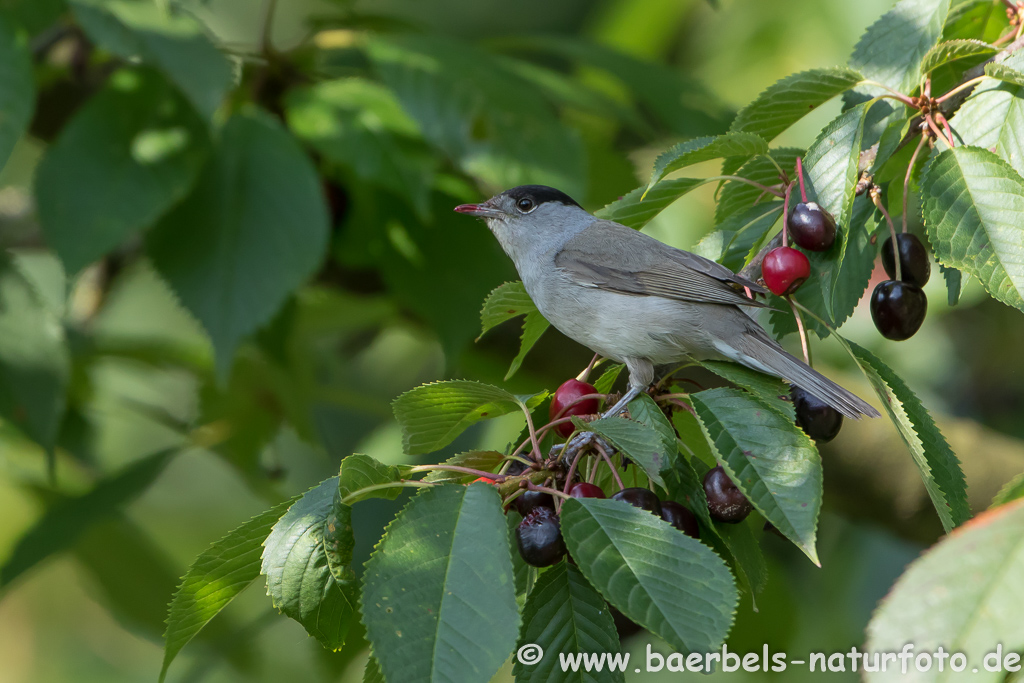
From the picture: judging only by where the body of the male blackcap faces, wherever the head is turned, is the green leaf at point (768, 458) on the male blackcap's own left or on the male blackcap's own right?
on the male blackcap's own left

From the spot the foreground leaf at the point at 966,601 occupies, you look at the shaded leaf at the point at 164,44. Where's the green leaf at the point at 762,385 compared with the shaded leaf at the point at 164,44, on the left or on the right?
right

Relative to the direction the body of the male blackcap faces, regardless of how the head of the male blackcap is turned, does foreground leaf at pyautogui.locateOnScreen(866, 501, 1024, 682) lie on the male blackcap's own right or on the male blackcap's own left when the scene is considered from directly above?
on the male blackcap's own left

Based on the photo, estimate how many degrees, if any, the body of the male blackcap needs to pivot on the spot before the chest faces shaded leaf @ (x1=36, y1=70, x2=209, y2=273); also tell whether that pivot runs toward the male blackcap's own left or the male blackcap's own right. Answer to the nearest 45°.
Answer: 0° — it already faces it

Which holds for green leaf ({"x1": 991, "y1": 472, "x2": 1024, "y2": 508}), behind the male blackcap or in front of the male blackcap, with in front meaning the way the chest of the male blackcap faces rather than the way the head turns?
behind

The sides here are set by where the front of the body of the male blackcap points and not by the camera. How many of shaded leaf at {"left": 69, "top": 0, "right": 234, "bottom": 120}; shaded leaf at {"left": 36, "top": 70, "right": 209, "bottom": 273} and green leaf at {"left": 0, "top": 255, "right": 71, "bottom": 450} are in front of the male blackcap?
3

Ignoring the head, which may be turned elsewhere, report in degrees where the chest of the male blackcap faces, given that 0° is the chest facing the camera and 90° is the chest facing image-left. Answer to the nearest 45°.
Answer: approximately 90°
